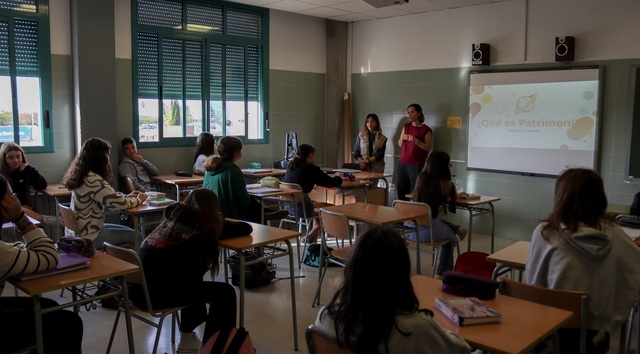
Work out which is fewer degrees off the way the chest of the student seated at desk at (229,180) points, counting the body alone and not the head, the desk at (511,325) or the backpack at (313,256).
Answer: the backpack

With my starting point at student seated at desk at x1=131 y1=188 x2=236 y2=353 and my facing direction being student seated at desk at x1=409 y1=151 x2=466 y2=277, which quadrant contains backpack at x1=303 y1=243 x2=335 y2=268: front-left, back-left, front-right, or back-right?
front-left

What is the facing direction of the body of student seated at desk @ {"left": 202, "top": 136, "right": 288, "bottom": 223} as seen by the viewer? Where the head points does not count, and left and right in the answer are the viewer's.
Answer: facing away from the viewer and to the right of the viewer

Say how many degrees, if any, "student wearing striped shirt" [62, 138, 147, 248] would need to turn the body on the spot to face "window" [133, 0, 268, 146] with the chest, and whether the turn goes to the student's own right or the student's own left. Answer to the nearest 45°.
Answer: approximately 45° to the student's own left

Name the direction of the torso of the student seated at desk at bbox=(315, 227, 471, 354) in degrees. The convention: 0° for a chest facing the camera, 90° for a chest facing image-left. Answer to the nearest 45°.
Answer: approximately 180°

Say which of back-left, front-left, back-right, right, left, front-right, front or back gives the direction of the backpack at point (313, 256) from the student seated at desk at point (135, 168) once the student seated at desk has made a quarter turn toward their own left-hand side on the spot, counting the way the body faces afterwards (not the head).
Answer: right

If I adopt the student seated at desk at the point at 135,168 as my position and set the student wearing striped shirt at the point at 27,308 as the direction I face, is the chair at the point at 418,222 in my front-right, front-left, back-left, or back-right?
front-left

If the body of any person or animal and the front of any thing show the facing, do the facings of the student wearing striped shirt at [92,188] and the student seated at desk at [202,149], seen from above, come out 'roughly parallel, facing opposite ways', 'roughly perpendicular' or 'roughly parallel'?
roughly parallel

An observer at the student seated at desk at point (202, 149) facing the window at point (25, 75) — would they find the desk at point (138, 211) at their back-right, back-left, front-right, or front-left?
front-left

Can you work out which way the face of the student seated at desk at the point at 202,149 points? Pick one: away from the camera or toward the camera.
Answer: away from the camera

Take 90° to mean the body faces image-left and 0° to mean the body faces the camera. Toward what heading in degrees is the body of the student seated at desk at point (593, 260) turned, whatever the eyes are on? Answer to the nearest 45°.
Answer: approximately 180°

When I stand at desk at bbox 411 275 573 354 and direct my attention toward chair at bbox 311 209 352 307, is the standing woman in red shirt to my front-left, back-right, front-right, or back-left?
front-right

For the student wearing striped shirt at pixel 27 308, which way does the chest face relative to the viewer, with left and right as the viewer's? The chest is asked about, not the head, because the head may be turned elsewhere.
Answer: facing to the right of the viewer

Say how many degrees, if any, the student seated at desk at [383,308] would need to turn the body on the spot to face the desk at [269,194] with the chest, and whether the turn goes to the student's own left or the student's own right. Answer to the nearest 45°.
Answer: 0° — they already face it

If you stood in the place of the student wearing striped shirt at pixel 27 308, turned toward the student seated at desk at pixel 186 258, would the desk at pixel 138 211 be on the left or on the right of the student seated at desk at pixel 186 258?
left
